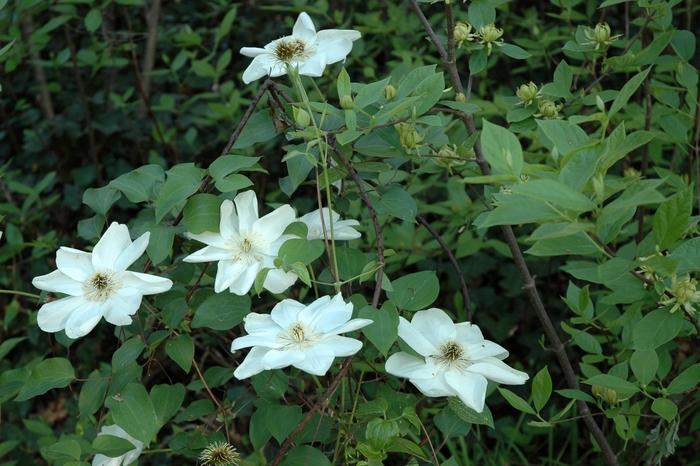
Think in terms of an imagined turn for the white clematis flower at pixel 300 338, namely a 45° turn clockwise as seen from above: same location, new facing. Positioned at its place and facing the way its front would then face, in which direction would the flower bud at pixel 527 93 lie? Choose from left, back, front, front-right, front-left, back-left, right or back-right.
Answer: back

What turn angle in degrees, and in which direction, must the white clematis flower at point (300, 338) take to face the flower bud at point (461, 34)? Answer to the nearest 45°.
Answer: approximately 135° to its left

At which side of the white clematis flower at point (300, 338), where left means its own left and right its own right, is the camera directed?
front

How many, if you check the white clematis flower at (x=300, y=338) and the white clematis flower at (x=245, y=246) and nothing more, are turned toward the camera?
2

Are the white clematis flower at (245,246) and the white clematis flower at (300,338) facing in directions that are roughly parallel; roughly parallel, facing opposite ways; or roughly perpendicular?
roughly parallel

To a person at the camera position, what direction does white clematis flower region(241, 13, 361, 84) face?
facing the viewer and to the left of the viewer
